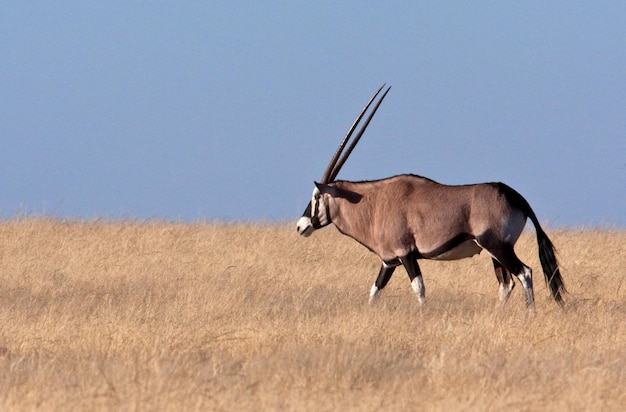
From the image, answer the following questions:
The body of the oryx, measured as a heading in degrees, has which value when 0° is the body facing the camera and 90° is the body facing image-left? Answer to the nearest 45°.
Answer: approximately 90°

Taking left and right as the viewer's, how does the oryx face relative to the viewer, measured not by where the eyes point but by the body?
facing to the left of the viewer
